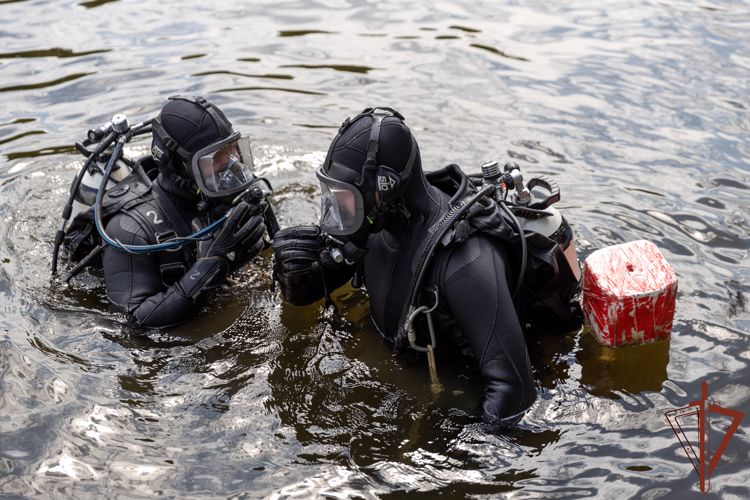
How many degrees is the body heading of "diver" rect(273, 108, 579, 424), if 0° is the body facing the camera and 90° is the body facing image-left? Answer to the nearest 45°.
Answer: approximately 45°

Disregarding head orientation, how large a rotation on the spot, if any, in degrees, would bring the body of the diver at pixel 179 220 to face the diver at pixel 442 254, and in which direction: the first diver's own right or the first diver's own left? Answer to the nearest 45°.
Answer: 0° — they already face them

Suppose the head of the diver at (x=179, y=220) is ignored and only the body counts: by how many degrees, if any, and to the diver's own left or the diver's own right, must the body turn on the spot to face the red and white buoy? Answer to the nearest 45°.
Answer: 0° — they already face it

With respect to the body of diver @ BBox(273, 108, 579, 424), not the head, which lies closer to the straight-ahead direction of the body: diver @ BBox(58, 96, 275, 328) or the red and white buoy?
the diver

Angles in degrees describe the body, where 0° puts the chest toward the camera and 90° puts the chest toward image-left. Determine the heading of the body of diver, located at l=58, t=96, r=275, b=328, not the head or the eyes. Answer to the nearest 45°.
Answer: approximately 315°

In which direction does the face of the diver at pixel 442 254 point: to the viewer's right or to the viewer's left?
to the viewer's left

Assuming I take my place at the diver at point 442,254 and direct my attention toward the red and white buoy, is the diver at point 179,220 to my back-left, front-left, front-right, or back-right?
back-left

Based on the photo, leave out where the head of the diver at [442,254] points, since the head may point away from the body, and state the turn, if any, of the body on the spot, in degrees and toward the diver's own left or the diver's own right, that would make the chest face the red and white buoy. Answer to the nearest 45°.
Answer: approximately 135° to the diver's own left
